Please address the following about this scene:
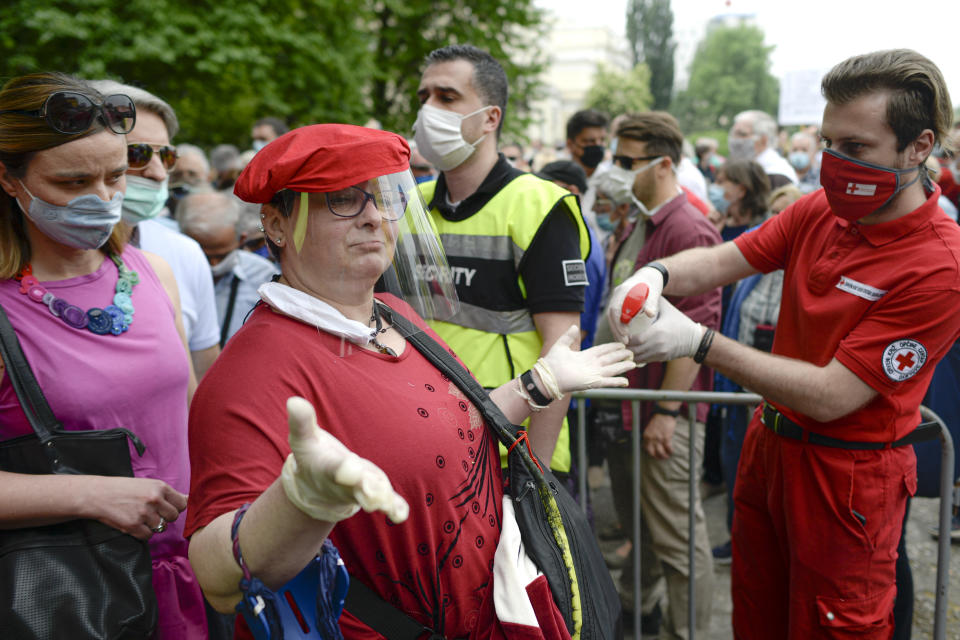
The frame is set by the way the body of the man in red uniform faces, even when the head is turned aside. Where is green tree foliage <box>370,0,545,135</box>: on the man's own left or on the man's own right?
on the man's own right

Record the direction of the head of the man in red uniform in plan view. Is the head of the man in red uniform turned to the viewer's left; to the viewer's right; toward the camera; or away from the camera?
to the viewer's left

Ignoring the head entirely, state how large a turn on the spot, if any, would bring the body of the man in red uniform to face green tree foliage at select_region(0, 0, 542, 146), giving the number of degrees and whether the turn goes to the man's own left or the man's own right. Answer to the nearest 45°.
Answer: approximately 90° to the man's own right

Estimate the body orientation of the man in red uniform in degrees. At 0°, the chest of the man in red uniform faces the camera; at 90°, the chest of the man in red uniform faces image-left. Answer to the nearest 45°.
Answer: approximately 45°

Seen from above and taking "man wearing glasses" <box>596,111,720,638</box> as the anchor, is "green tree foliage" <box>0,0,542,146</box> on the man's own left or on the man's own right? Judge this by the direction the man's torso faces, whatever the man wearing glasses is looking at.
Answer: on the man's own right

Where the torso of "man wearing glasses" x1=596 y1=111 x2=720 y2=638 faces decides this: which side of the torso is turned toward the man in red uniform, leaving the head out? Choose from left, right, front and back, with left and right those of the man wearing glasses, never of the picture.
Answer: left
